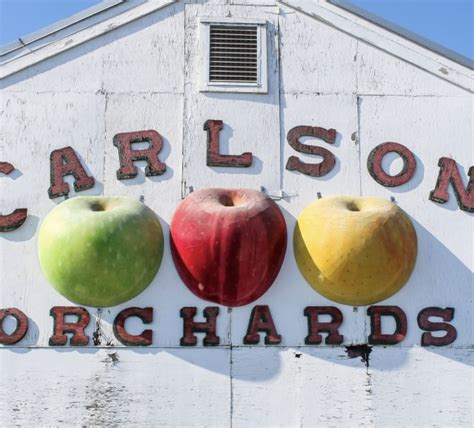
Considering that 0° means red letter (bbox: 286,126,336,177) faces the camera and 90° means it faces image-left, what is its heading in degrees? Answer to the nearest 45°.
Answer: approximately 0°

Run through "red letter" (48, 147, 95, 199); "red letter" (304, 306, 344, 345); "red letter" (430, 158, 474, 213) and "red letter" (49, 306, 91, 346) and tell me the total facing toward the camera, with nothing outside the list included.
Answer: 4

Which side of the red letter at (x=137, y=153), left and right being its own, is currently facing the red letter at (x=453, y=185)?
left

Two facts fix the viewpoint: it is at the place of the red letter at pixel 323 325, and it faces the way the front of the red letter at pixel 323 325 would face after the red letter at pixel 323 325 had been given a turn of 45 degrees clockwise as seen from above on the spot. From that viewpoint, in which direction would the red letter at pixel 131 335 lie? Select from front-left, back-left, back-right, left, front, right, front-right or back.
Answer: front-right

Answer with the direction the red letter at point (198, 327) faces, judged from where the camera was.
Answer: facing the viewer

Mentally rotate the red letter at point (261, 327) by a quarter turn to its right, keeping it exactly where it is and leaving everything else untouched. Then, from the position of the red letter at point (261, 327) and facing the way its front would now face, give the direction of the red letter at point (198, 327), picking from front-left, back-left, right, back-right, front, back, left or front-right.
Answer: front

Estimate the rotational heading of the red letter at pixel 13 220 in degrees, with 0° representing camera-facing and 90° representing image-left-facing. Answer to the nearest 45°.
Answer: approximately 0°

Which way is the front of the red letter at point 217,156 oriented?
toward the camera

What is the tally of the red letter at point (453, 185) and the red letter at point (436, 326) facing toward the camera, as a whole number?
2

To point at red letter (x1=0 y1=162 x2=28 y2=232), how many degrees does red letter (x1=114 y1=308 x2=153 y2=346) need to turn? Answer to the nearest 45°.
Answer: approximately 90° to its right

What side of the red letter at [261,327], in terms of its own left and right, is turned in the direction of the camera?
front

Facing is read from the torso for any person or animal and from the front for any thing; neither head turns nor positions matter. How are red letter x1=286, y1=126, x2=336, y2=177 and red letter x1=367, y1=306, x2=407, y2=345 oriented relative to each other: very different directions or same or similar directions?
same or similar directions
